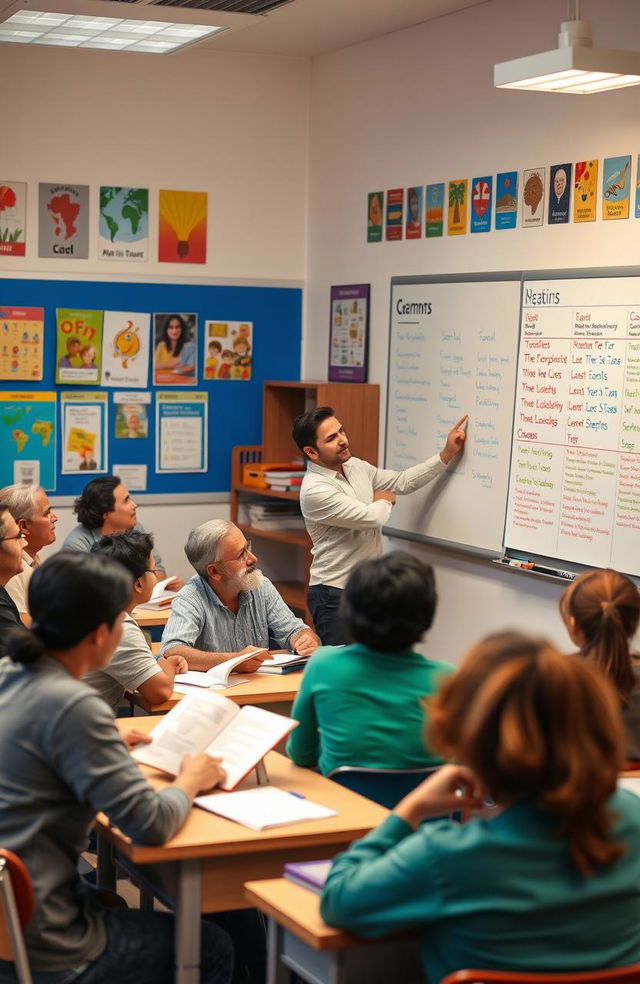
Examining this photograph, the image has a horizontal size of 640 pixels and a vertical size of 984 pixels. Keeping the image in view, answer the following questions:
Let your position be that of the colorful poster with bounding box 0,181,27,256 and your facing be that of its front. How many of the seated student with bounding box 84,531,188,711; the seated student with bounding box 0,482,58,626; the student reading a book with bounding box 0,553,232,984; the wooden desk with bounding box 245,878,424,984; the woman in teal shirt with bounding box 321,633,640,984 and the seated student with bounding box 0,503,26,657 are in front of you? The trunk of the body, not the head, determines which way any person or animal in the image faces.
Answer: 6

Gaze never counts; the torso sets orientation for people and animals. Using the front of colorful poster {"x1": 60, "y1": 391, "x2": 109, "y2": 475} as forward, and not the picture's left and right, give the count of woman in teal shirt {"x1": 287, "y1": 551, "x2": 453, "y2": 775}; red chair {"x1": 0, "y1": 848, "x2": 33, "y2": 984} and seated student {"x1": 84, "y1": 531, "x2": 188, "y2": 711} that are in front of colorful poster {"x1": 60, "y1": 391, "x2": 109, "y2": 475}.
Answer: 3

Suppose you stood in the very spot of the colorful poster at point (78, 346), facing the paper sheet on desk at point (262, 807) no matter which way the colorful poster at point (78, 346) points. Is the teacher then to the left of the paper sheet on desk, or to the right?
left

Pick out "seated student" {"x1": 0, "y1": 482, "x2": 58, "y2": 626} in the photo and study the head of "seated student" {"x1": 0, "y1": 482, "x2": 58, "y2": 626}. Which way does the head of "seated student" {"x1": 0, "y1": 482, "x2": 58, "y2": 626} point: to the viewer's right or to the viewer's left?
to the viewer's right

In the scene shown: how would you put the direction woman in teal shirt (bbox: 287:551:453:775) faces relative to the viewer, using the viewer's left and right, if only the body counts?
facing away from the viewer

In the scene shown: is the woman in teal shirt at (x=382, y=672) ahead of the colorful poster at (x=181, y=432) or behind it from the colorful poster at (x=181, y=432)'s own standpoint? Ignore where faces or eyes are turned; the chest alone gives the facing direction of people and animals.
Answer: ahead

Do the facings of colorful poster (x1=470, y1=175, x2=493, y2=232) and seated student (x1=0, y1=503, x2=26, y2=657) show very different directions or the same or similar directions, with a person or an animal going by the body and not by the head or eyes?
very different directions

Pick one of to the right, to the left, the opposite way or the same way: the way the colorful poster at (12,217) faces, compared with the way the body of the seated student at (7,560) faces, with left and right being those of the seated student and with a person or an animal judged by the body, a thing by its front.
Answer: to the right

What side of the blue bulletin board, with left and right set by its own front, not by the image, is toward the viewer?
front

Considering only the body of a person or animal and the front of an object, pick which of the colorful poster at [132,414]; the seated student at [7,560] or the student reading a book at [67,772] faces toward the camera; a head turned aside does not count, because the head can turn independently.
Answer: the colorful poster

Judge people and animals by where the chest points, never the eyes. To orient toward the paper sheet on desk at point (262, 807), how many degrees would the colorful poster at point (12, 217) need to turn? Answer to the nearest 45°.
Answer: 0° — it already faces it

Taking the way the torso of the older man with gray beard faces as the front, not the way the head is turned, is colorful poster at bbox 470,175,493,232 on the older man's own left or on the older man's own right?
on the older man's own left

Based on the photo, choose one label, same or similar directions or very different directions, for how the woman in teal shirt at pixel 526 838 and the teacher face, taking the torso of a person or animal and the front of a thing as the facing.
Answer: very different directions

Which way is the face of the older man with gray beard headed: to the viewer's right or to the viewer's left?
to the viewer's right

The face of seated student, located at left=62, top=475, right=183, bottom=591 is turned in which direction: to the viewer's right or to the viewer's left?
to the viewer's right
